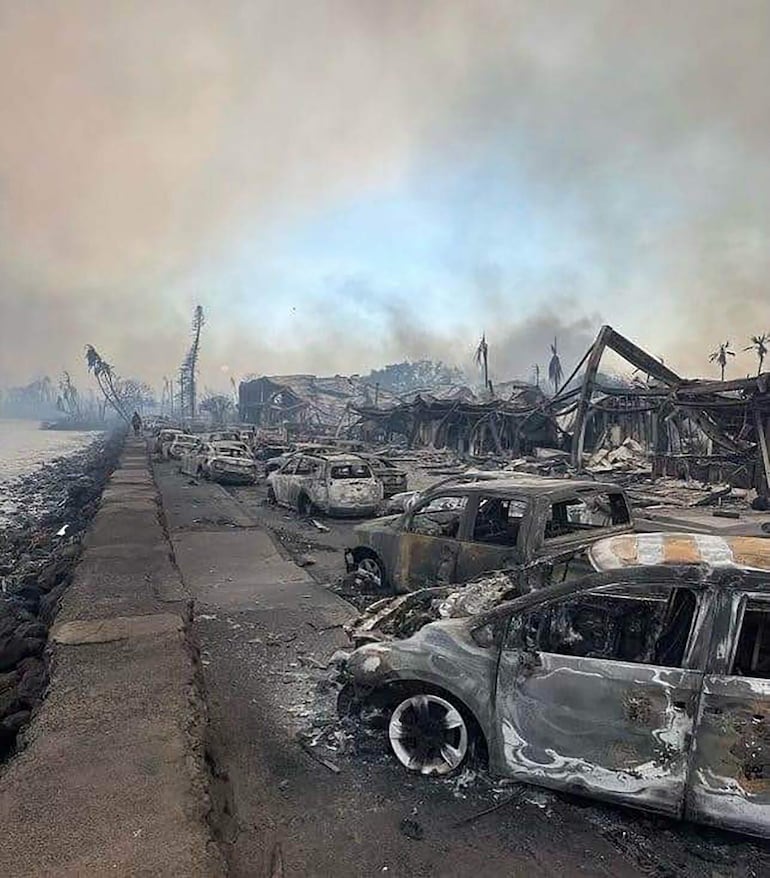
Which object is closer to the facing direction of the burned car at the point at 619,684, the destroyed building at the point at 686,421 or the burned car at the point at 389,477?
the burned car

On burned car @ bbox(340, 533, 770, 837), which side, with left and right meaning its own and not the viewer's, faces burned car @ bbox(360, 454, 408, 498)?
right

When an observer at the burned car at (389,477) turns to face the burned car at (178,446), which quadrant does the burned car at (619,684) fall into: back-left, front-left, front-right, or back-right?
back-left

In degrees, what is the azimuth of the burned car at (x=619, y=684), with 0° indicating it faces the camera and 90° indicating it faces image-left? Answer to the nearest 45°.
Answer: approximately 90°

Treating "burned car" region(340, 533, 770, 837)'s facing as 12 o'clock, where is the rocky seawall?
The rocky seawall is roughly at 1 o'clock from the burned car.

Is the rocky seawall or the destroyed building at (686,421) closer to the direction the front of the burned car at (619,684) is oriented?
the rocky seawall

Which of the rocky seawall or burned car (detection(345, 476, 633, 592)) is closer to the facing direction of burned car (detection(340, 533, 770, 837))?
the rocky seawall

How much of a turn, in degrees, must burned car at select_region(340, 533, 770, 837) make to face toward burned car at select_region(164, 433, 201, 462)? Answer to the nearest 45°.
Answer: approximately 45° to its right

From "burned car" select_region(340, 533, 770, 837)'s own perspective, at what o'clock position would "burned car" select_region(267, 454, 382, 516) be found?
"burned car" select_region(267, 454, 382, 516) is roughly at 2 o'clock from "burned car" select_region(340, 533, 770, 837).
